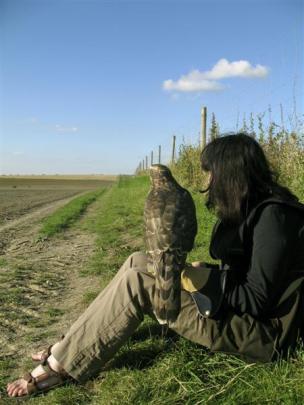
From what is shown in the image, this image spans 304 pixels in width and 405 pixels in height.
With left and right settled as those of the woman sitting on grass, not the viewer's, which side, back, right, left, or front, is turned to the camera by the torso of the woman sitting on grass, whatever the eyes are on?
left

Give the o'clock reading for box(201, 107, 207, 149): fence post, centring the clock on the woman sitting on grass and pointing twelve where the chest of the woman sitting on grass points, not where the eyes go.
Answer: The fence post is roughly at 3 o'clock from the woman sitting on grass.

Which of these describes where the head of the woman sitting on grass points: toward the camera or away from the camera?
away from the camera
